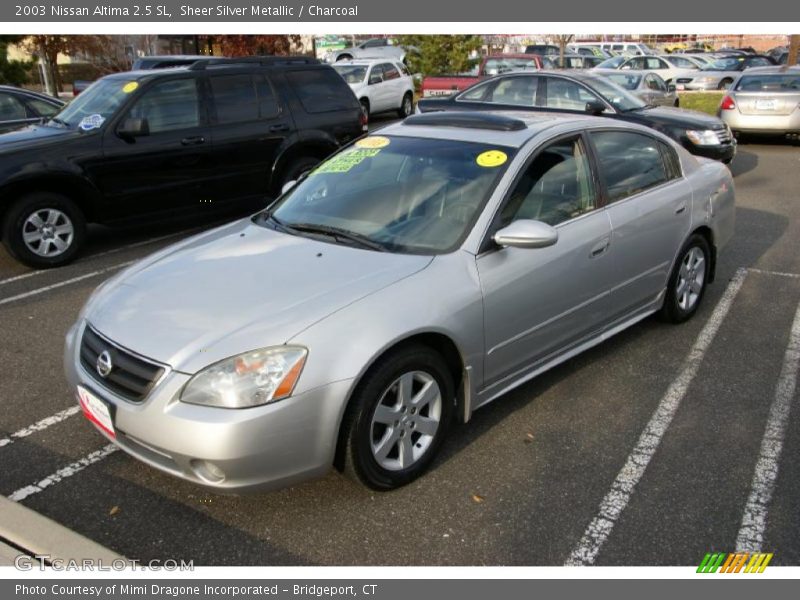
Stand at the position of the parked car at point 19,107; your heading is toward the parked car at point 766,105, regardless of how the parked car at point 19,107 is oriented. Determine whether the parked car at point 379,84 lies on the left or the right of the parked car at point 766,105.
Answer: left

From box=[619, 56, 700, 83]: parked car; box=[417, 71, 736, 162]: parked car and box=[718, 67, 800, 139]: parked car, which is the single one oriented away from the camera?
box=[718, 67, 800, 139]: parked car

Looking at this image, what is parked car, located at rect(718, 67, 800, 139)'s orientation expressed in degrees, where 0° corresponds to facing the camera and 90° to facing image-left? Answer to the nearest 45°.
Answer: approximately 180°

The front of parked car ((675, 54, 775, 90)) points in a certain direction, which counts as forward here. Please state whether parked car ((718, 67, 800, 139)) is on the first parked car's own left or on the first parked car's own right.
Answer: on the first parked car's own left

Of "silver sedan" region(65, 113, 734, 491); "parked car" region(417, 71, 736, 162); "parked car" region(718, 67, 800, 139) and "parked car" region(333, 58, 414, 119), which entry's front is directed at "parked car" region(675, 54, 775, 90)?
"parked car" region(718, 67, 800, 139)

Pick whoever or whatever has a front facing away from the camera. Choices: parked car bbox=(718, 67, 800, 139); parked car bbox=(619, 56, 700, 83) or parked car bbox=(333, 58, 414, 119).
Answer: parked car bbox=(718, 67, 800, 139)

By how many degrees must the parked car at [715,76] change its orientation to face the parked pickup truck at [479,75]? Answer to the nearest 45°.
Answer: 0° — it already faces it

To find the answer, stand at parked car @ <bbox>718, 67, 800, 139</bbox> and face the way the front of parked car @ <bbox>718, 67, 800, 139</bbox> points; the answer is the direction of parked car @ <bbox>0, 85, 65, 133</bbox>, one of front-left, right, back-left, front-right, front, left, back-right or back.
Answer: back-left

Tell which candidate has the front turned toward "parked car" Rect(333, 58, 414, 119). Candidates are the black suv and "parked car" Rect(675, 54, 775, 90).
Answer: "parked car" Rect(675, 54, 775, 90)
